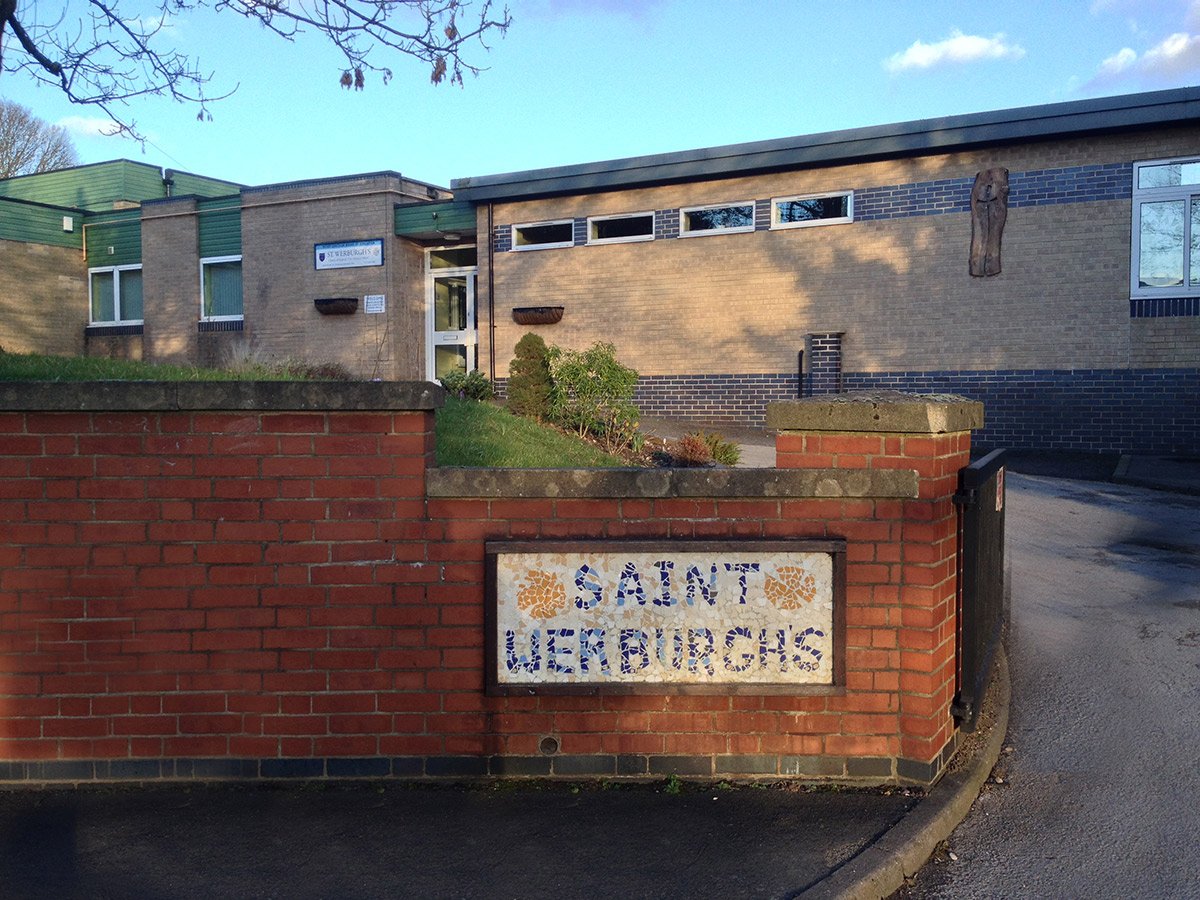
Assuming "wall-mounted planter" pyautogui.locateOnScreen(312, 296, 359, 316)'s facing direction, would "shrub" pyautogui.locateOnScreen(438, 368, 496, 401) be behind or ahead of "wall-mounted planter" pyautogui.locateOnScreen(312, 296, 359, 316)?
ahead

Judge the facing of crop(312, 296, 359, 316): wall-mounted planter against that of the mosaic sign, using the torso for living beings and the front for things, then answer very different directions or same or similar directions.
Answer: same or similar directions

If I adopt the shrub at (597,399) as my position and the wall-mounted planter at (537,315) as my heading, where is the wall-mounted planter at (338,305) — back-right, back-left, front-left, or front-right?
front-left

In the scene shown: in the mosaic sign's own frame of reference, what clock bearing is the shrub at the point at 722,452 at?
The shrub is roughly at 6 o'clock from the mosaic sign.

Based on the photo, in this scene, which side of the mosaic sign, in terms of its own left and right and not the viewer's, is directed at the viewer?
front

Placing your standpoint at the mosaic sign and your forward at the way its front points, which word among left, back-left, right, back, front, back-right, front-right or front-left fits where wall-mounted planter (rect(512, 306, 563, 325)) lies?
back

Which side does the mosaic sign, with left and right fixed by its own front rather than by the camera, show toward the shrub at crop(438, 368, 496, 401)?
back

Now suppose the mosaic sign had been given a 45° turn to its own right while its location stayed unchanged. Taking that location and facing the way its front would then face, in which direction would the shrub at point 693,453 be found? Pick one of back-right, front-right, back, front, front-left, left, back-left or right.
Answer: back-right

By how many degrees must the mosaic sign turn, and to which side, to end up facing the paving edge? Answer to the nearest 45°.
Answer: approximately 45° to its left

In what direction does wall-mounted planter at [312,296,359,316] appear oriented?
toward the camera

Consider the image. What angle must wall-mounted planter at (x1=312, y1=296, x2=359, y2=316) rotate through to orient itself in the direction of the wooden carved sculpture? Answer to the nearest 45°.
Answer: approximately 45° to its left

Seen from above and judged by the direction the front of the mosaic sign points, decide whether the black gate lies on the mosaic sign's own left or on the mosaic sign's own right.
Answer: on the mosaic sign's own left

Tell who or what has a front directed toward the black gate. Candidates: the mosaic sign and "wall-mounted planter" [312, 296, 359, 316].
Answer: the wall-mounted planter

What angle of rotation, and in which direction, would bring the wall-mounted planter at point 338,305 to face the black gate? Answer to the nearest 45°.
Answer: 0° — it already faces it

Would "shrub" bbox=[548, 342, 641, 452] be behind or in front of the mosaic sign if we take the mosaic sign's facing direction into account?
behind

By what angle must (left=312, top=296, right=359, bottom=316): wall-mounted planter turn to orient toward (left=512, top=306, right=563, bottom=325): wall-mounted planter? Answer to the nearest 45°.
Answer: approximately 45° to its left

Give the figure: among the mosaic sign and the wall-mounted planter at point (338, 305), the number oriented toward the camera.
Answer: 2

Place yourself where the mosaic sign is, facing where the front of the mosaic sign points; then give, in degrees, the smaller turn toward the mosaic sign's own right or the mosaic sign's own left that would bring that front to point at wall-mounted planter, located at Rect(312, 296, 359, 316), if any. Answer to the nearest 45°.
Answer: approximately 180°

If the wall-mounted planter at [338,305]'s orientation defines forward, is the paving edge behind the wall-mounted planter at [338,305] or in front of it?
in front
